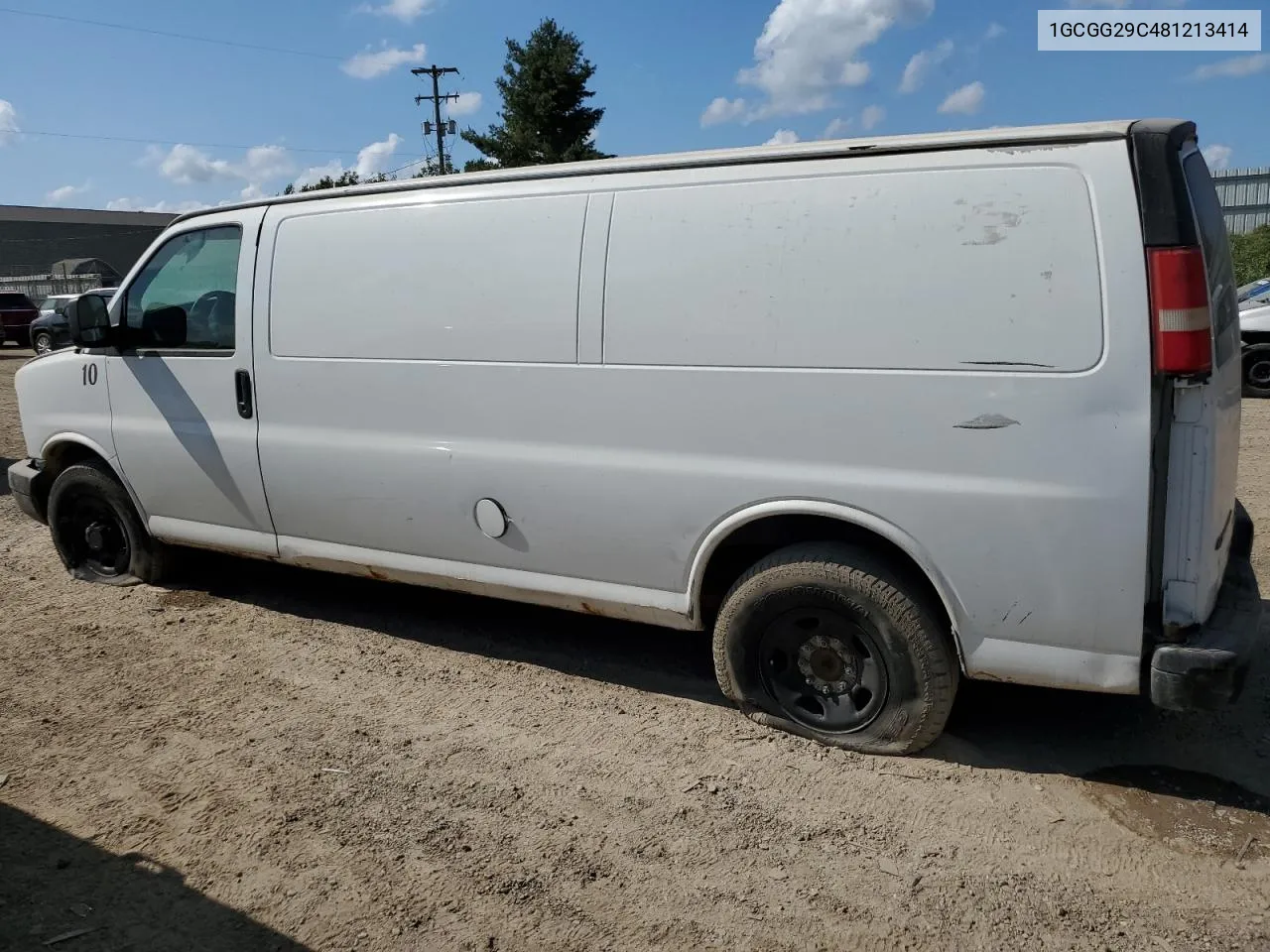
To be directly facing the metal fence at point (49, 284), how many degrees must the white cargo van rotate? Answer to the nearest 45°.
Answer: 0° — it already faces it

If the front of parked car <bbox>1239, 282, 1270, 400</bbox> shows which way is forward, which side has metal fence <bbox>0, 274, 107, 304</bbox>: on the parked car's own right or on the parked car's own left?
on the parked car's own right

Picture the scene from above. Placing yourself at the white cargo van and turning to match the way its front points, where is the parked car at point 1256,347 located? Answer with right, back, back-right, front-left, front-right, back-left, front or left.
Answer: right

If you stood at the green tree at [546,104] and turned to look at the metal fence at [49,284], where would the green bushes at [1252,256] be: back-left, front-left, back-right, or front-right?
back-left

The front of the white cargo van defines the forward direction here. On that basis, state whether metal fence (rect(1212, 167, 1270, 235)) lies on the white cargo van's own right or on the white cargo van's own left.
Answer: on the white cargo van's own right

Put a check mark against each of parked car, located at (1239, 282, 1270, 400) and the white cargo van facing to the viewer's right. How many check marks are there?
0

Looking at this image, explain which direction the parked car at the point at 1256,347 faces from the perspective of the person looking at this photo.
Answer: facing the viewer and to the left of the viewer

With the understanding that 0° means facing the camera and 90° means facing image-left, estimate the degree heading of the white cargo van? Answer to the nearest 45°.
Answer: approximately 135°

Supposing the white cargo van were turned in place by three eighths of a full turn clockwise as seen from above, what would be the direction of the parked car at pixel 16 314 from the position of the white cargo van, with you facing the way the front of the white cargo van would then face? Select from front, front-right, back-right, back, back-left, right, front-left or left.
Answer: back-left
